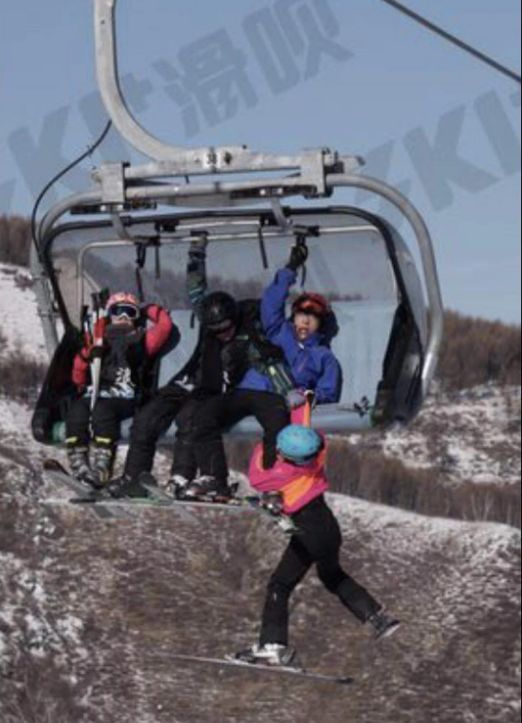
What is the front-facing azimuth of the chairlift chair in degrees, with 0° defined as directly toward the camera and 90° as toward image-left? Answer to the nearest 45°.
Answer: approximately 0°

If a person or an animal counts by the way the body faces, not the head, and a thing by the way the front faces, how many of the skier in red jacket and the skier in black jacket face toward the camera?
2

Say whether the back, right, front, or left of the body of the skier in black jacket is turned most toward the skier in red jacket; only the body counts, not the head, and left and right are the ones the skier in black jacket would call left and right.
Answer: right

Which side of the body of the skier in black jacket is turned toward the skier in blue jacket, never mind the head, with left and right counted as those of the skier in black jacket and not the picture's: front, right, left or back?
left
